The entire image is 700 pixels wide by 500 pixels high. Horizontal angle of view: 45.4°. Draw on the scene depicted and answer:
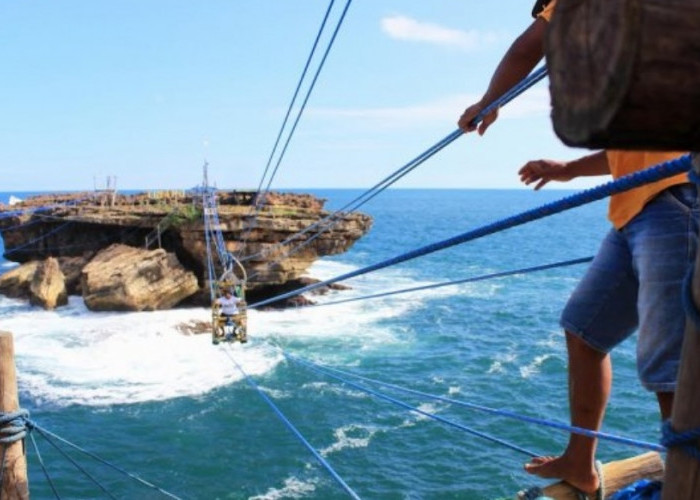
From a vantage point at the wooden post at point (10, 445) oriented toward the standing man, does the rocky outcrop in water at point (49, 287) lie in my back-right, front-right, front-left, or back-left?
back-left

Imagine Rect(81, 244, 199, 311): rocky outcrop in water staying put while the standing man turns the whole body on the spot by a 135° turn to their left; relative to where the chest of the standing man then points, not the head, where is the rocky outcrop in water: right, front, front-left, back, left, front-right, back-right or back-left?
back

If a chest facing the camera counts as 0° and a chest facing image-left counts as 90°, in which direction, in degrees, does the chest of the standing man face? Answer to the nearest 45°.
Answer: approximately 90°

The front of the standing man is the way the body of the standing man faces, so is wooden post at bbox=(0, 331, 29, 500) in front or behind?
in front

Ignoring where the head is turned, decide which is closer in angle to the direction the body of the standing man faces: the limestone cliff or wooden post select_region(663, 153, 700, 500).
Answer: the limestone cliff

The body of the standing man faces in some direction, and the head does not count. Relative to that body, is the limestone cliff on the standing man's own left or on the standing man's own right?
on the standing man's own right

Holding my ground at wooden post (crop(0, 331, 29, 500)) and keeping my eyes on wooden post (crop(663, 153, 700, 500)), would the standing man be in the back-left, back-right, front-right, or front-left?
front-left

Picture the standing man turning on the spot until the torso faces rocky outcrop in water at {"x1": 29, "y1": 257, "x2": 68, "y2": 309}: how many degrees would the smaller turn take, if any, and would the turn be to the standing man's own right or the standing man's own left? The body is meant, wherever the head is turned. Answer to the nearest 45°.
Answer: approximately 45° to the standing man's own right
